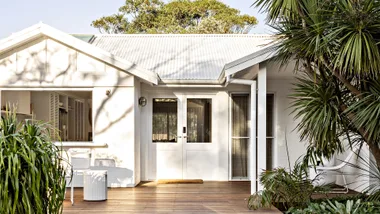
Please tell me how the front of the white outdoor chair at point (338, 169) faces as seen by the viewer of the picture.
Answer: facing to the left of the viewer

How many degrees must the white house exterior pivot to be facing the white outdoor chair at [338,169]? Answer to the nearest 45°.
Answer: approximately 45° to its left

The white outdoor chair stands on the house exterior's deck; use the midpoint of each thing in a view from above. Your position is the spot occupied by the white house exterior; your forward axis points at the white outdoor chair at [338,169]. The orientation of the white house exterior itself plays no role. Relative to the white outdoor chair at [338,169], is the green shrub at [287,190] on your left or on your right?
right

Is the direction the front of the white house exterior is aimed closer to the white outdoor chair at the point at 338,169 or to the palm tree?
the palm tree

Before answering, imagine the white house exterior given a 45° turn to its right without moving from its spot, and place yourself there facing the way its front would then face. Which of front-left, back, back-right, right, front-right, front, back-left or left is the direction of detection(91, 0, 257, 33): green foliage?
back-right

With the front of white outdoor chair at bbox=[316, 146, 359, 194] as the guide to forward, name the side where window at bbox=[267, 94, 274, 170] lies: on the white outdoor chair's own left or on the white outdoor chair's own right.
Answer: on the white outdoor chair's own right
